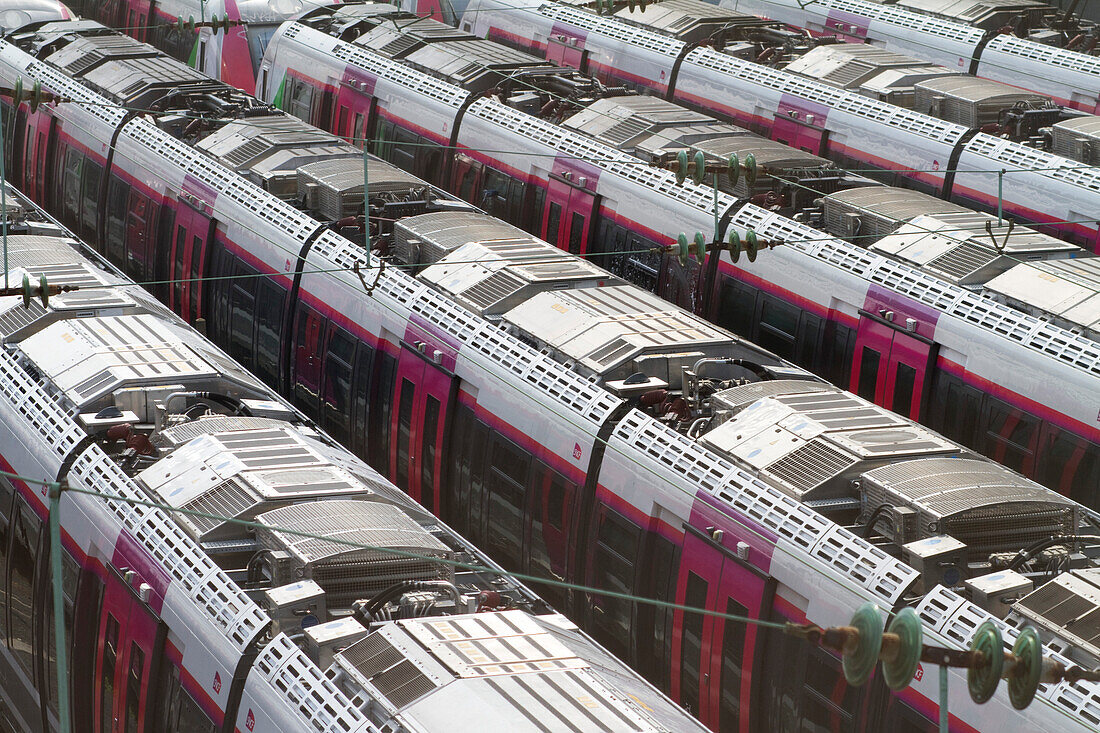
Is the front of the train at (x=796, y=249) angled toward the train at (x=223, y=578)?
no
